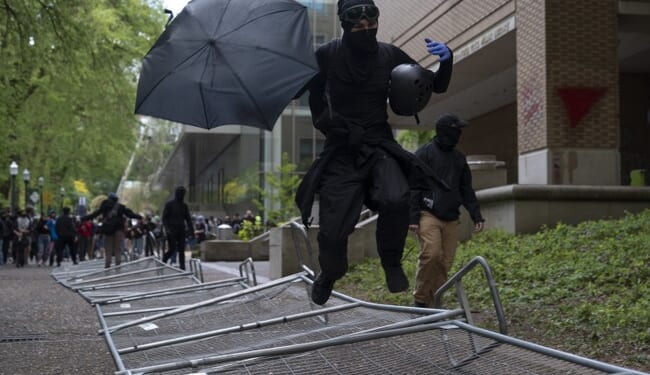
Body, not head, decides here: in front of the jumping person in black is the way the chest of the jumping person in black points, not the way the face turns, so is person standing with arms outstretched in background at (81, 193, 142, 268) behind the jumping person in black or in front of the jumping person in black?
behind

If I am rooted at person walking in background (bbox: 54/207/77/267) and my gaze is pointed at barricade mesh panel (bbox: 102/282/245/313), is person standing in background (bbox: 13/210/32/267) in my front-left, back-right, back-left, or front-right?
back-right

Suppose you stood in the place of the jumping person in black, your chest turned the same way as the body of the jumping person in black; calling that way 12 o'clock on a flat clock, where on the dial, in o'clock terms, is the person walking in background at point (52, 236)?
The person walking in background is roughly at 5 o'clock from the jumping person in black.

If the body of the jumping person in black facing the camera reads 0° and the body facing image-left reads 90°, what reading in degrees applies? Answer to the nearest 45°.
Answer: approximately 0°
